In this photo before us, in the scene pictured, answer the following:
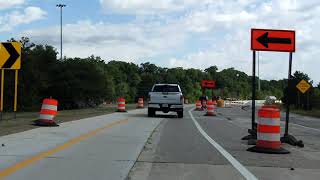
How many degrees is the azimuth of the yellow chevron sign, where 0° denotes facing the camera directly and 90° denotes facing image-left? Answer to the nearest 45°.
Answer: approximately 0°

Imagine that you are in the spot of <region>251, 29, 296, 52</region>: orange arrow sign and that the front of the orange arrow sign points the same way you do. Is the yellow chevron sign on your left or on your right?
on your right

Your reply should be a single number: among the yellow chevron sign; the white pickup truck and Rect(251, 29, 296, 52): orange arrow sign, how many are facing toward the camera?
2

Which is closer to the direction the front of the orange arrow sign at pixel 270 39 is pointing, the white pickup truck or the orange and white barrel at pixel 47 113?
the orange and white barrel

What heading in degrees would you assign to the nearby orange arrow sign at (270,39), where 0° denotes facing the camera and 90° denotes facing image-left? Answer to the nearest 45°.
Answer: approximately 0°

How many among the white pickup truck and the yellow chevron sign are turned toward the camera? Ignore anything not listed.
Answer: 1

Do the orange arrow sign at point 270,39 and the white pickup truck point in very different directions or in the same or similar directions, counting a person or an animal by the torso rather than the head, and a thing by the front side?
very different directions

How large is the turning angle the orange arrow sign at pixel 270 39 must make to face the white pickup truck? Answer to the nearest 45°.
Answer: approximately 135° to its right

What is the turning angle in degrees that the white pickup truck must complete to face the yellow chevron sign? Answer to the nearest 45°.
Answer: approximately 135° to its left

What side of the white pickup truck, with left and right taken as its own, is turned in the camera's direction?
back

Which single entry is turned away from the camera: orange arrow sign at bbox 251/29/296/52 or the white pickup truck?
the white pickup truck
